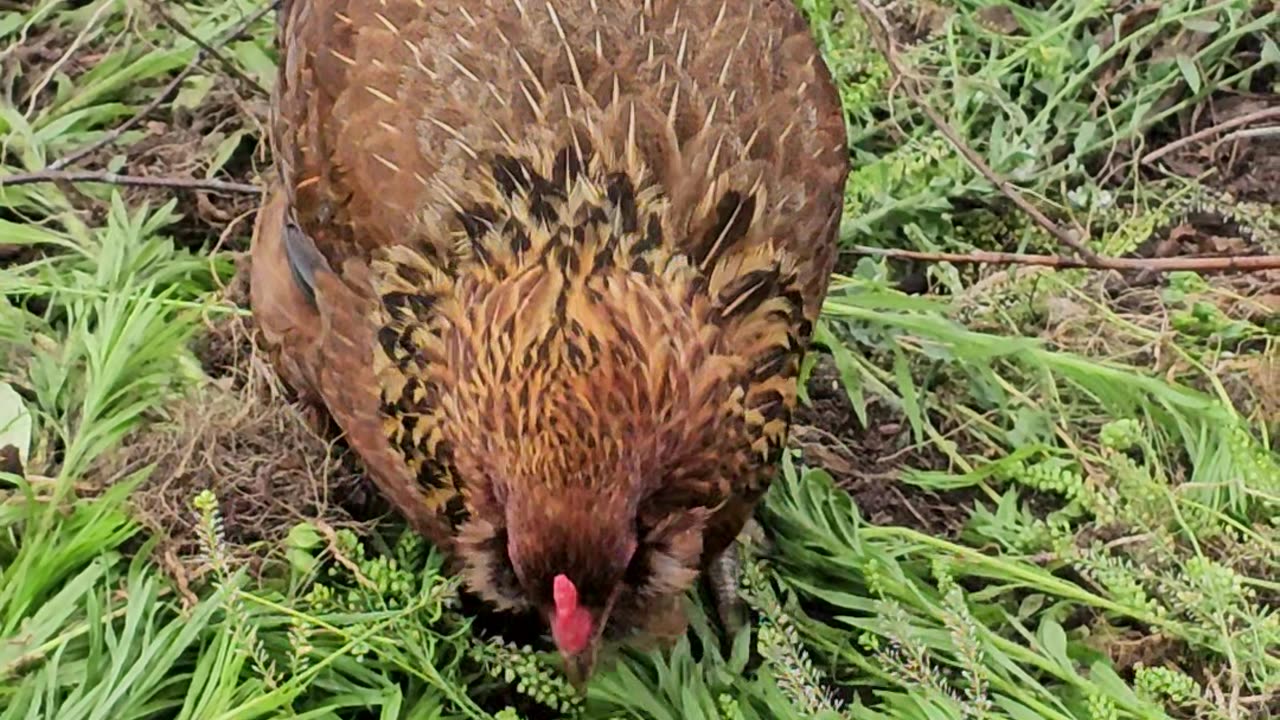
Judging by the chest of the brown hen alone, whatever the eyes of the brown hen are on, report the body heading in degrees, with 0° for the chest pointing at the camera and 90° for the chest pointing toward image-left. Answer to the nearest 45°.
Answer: approximately 0°

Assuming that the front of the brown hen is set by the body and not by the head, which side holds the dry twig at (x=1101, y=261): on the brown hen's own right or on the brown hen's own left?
on the brown hen's own left

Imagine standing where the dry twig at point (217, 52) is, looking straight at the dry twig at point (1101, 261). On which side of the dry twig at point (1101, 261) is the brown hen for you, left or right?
right

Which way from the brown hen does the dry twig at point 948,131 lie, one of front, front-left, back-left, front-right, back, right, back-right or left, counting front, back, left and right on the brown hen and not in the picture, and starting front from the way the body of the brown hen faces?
back-left

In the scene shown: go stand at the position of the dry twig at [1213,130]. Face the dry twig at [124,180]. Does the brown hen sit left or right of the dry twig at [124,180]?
left

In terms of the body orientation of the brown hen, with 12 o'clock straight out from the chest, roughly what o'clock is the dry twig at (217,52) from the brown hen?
The dry twig is roughly at 5 o'clock from the brown hen.

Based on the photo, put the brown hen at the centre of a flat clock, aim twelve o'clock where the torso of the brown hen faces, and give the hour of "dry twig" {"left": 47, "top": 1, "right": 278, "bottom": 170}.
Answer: The dry twig is roughly at 5 o'clock from the brown hen.

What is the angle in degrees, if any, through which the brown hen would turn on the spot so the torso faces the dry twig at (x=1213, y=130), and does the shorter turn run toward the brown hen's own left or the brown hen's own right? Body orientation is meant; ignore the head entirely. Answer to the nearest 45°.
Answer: approximately 135° to the brown hen's own left
